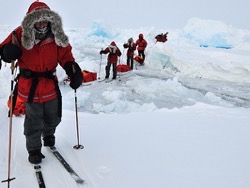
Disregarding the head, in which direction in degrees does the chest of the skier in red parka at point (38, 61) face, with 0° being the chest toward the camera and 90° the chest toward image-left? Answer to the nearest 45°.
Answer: approximately 0°

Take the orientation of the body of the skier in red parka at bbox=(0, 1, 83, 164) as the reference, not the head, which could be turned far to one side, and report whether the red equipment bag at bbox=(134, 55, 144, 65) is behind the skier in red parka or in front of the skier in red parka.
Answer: behind
